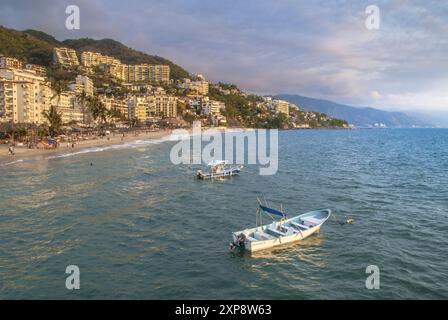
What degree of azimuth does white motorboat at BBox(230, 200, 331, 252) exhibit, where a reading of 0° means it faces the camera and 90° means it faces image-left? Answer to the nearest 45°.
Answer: approximately 225°
